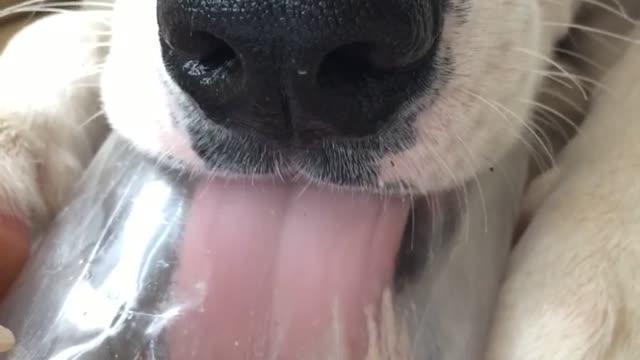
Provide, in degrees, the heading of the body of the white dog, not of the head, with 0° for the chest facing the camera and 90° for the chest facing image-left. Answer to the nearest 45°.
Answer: approximately 0°
